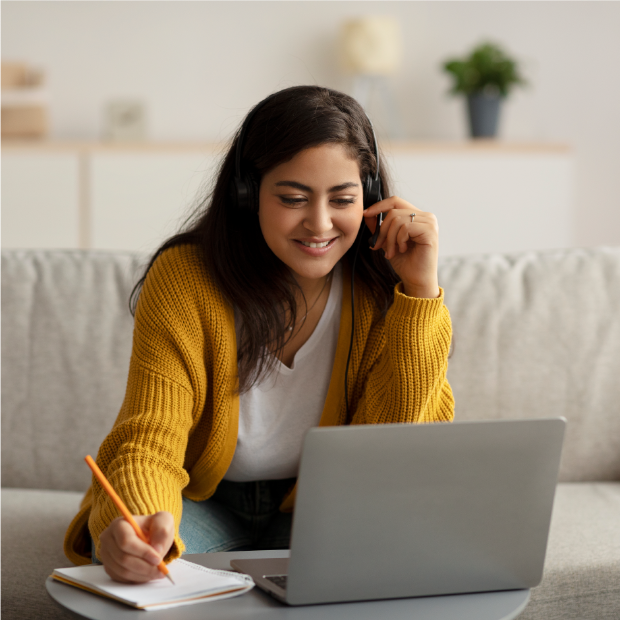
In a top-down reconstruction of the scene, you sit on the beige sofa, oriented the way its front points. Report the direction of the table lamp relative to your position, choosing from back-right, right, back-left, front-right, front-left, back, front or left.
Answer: back

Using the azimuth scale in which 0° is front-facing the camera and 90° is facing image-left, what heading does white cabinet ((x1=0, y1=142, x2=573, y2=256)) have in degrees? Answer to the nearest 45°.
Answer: approximately 0°

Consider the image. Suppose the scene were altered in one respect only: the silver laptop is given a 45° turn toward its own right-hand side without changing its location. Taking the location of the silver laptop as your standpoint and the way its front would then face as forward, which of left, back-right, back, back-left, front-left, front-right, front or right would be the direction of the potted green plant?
front

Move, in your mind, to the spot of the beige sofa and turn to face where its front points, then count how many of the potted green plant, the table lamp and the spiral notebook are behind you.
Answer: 2

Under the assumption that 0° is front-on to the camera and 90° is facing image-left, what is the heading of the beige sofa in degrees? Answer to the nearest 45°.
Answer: approximately 0°

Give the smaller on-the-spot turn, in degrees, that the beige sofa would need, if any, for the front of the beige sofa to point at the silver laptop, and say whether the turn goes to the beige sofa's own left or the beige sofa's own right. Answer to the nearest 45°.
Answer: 0° — it already faces it

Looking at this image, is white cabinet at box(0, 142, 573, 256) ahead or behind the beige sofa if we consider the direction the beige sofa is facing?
behind
